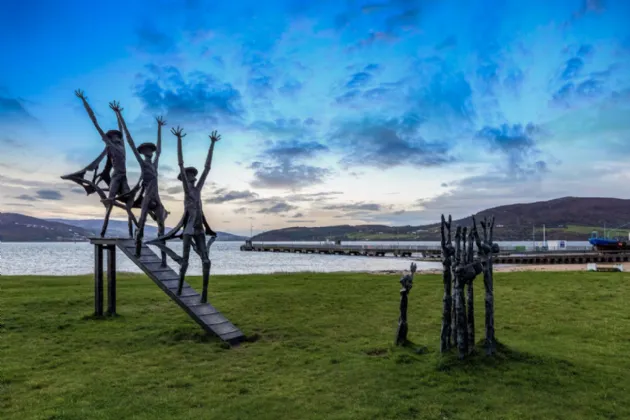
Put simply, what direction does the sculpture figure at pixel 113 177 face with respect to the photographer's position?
facing the viewer and to the right of the viewer

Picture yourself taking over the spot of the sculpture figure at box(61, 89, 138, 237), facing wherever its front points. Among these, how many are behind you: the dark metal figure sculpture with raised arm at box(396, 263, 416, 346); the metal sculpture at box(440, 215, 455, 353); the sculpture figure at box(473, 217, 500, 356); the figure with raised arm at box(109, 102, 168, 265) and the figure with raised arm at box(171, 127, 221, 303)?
0

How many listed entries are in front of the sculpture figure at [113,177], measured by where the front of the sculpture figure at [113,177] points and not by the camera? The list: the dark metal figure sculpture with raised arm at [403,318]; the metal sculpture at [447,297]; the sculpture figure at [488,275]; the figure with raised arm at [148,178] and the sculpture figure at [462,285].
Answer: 5

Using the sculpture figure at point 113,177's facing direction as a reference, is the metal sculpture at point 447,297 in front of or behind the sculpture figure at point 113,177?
in front

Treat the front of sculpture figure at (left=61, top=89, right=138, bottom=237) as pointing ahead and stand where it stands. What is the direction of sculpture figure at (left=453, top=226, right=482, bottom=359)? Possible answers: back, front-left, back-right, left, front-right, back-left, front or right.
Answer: front

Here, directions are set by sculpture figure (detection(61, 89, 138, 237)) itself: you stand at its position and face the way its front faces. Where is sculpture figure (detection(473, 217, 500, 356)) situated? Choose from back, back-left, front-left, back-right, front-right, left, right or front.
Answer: front

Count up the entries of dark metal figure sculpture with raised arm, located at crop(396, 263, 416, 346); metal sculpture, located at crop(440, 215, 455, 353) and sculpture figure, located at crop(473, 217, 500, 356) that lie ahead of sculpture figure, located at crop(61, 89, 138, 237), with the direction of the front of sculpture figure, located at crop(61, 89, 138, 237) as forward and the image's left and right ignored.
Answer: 3

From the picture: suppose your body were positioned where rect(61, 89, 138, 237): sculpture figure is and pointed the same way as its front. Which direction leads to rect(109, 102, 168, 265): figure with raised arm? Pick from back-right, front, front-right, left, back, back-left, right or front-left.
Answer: front

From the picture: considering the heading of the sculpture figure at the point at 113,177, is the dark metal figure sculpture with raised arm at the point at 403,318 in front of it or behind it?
in front

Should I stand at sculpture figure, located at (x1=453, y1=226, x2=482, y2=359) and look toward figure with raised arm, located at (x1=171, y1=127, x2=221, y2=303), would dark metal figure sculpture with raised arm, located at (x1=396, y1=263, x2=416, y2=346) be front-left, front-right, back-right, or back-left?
front-right

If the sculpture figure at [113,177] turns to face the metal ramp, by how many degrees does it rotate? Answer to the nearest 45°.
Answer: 0° — it already faces it

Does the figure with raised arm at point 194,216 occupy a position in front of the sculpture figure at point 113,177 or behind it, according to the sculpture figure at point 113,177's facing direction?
in front

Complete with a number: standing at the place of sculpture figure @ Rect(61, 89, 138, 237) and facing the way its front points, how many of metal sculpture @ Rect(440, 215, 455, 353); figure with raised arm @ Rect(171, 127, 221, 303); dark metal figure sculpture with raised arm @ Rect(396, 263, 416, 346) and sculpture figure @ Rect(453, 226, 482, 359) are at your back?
0
